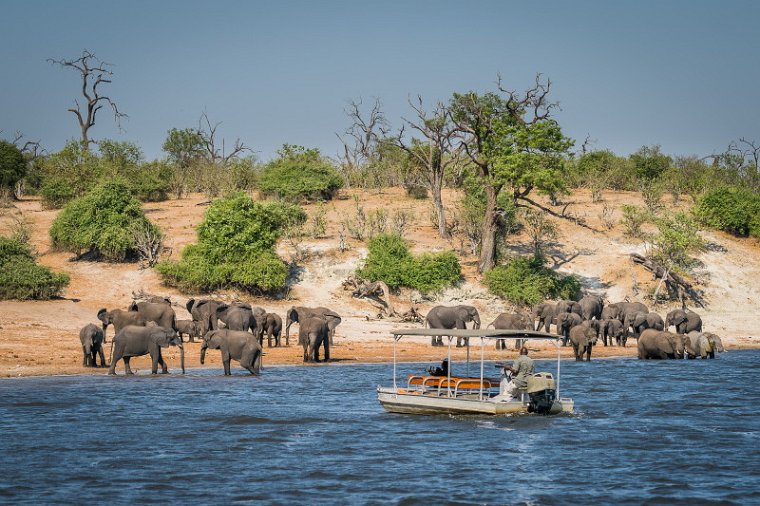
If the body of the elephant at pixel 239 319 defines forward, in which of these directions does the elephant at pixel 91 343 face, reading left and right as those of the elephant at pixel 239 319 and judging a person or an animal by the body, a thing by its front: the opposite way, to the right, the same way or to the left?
to the left

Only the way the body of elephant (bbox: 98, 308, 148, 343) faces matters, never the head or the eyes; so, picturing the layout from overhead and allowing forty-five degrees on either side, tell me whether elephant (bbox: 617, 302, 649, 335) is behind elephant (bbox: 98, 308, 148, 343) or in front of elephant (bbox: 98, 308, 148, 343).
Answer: behind

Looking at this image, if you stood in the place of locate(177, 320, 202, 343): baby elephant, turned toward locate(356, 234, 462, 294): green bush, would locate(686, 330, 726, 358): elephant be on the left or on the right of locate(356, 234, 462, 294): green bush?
right

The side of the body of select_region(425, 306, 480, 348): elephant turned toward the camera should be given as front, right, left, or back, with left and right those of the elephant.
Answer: right

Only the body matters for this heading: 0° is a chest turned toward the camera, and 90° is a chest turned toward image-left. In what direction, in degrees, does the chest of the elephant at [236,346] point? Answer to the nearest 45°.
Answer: approximately 90°

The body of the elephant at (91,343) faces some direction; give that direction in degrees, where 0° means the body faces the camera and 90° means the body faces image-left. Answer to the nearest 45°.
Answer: approximately 0°

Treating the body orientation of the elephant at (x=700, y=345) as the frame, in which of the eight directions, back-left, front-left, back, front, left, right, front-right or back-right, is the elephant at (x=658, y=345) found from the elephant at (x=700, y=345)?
back-right

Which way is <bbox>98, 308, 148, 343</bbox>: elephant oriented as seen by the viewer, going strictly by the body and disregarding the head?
to the viewer's left
